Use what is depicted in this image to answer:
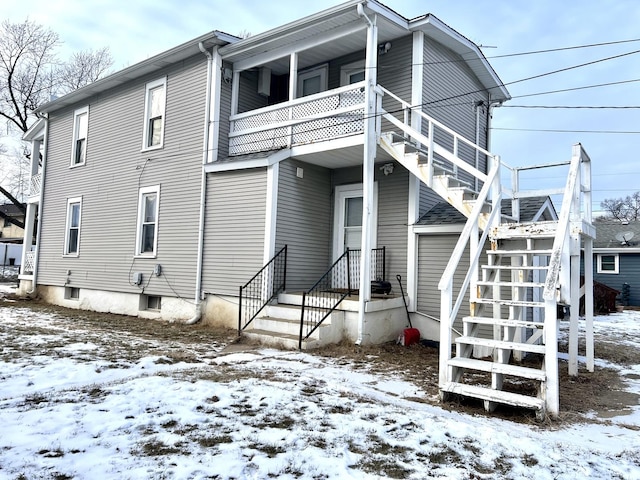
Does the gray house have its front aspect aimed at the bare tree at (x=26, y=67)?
no

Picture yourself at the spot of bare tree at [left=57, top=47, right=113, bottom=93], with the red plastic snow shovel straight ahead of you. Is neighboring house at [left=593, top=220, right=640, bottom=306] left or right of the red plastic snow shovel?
left

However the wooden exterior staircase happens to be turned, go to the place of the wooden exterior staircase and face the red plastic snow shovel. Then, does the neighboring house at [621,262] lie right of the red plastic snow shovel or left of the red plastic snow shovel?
right
